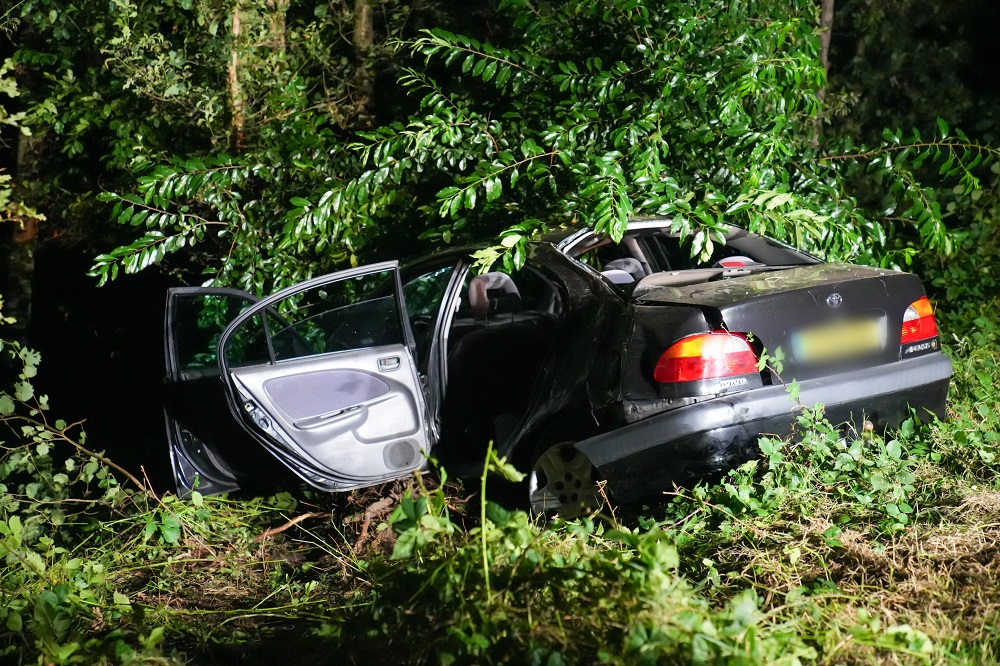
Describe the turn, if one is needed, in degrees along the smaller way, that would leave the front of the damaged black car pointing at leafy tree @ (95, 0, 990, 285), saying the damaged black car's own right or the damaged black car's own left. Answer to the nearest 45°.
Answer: approximately 45° to the damaged black car's own right

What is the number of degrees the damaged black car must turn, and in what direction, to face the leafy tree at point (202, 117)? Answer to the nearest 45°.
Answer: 0° — it already faces it

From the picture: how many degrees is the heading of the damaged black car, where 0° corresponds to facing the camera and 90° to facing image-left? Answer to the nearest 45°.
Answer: approximately 135°

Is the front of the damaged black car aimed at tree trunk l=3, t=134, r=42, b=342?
yes
